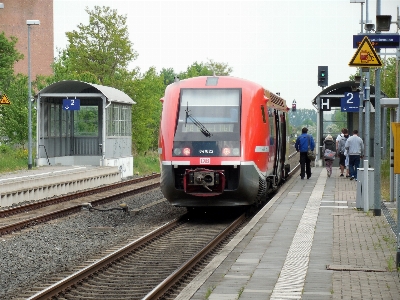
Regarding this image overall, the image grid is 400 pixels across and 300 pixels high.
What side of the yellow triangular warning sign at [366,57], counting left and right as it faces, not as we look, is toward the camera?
front

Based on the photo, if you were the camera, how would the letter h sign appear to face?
facing the viewer

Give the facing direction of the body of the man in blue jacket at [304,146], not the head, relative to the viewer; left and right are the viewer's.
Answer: facing away from the viewer

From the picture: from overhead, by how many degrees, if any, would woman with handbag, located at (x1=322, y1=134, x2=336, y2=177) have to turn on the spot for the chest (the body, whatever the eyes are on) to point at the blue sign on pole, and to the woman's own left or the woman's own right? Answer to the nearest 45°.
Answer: approximately 180°

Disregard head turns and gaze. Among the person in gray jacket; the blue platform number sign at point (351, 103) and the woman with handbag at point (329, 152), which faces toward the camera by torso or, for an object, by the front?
the blue platform number sign

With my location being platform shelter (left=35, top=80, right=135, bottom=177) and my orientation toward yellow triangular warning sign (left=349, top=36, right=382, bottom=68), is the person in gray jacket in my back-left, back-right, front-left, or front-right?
front-left
